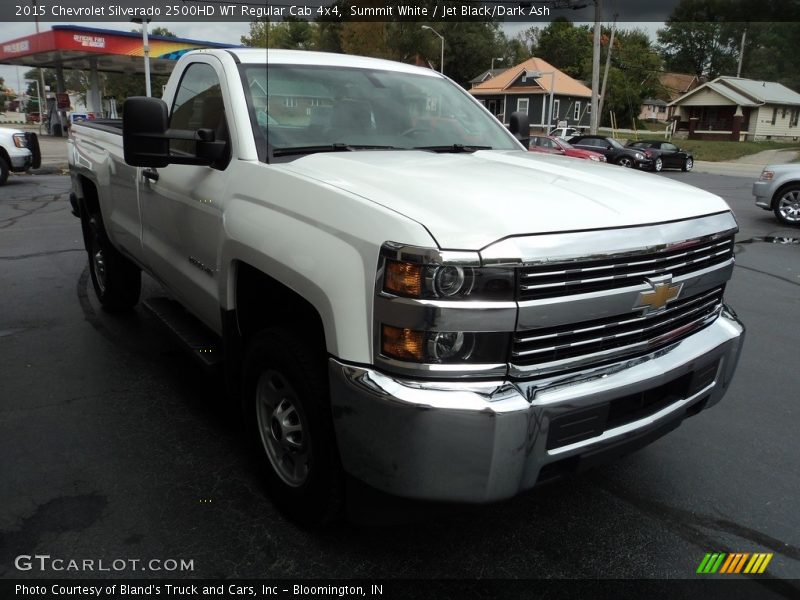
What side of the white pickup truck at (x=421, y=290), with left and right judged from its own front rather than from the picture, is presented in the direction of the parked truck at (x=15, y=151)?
back

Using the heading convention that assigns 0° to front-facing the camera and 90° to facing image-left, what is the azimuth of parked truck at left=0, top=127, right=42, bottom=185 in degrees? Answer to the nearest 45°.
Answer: approximately 315°

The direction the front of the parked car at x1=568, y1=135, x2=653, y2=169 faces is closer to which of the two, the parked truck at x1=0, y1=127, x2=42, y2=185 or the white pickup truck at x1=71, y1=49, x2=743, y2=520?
the white pickup truck

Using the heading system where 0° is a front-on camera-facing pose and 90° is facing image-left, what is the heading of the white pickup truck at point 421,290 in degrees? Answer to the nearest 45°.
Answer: approximately 315°

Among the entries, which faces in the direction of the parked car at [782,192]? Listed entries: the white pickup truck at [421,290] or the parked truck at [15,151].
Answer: the parked truck at [15,151]

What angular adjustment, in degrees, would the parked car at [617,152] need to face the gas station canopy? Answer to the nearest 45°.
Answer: approximately 135° to its right

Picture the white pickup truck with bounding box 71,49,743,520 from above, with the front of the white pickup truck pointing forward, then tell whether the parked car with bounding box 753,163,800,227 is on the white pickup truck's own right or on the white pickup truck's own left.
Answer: on the white pickup truck's own left

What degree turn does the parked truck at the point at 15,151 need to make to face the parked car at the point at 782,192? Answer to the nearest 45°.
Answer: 0° — it already faces it

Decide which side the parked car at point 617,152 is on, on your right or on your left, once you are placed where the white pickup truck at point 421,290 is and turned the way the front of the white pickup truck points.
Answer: on your left
